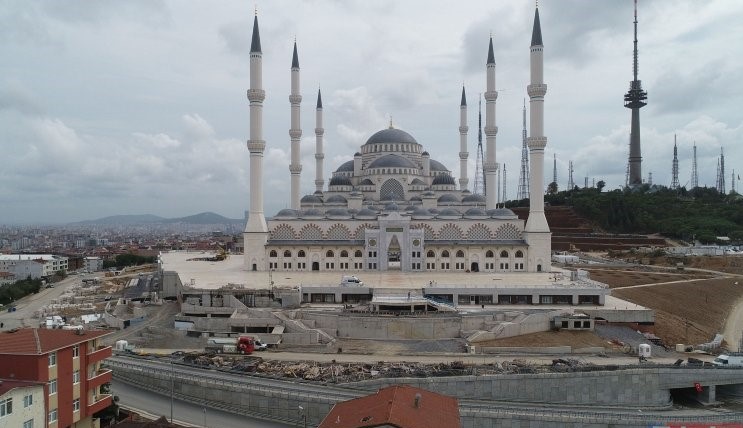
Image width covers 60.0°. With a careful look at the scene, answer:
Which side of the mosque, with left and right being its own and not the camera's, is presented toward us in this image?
front

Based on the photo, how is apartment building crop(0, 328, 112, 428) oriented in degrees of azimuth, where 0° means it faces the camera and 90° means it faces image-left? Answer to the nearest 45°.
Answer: approximately 315°

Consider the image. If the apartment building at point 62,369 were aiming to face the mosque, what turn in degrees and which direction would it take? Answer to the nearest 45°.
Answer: approximately 90° to its left

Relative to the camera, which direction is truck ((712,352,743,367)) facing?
to the viewer's left

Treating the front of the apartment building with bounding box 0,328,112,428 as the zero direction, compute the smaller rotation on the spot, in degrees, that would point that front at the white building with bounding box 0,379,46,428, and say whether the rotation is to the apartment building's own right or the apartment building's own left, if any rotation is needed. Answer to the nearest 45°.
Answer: approximately 90° to the apartment building's own right

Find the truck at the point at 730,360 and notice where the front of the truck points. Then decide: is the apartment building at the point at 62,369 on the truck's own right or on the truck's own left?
on the truck's own left

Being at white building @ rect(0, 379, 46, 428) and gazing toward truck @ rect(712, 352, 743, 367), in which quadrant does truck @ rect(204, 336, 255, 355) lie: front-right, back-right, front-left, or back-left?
front-left

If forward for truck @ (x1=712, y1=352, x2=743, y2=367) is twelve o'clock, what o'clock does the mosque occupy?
The mosque is roughly at 1 o'clock from the truck.

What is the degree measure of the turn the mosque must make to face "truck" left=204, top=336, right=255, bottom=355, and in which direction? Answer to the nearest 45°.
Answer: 0° — it already faces it

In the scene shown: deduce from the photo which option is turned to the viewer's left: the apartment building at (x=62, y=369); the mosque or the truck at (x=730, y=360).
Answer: the truck

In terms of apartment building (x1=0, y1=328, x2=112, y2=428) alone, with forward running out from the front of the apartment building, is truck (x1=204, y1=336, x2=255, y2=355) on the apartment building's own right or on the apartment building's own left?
on the apartment building's own left

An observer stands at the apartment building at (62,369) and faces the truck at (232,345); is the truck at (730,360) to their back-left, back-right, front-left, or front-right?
front-right
